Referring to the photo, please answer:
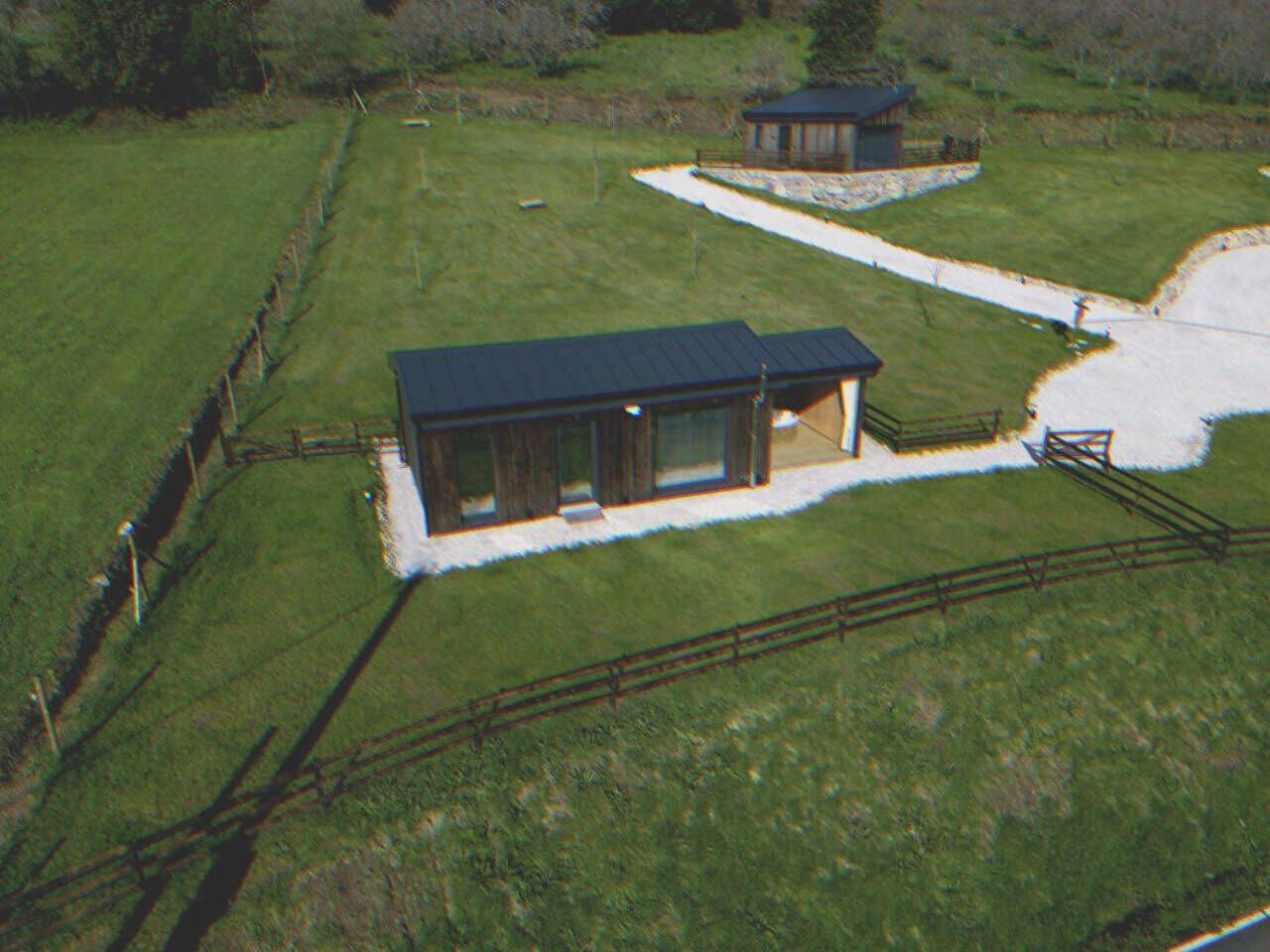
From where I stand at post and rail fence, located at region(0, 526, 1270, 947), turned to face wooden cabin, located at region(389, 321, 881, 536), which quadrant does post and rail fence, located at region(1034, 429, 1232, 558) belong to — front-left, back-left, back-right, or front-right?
front-right

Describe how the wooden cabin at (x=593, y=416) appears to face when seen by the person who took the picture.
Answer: facing the viewer

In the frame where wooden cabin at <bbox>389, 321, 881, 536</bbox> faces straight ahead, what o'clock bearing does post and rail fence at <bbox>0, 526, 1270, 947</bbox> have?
The post and rail fence is roughly at 12 o'clock from the wooden cabin.

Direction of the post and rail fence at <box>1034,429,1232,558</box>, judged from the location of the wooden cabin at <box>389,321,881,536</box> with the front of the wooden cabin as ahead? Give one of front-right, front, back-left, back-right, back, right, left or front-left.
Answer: left

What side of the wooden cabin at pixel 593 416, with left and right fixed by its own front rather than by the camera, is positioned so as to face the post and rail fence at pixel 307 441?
right

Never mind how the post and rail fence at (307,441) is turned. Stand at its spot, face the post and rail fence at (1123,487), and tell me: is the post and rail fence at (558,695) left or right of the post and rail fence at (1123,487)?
right
